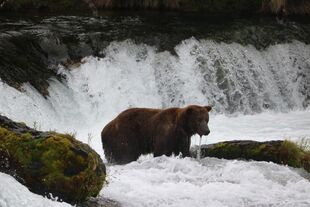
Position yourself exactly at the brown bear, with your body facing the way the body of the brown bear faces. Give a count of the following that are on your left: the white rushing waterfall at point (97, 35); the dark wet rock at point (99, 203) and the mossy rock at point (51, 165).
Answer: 1

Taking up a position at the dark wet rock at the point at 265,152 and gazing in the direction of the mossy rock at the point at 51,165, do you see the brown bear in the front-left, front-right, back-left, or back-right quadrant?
front-right

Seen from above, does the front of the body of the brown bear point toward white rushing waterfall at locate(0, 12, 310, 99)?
no

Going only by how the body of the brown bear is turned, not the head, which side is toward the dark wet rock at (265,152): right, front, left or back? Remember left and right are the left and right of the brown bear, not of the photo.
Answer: front

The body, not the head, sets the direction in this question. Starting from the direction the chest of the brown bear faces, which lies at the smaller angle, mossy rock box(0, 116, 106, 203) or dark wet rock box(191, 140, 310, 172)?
the dark wet rock

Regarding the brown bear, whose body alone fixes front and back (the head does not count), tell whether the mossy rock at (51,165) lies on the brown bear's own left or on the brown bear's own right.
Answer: on the brown bear's own right

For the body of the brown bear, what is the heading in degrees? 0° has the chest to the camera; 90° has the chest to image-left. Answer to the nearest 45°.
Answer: approximately 270°

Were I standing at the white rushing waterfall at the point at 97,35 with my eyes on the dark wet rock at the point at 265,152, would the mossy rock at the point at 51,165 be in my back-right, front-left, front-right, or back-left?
front-right

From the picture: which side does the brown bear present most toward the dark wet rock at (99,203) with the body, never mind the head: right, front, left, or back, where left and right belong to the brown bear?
right
